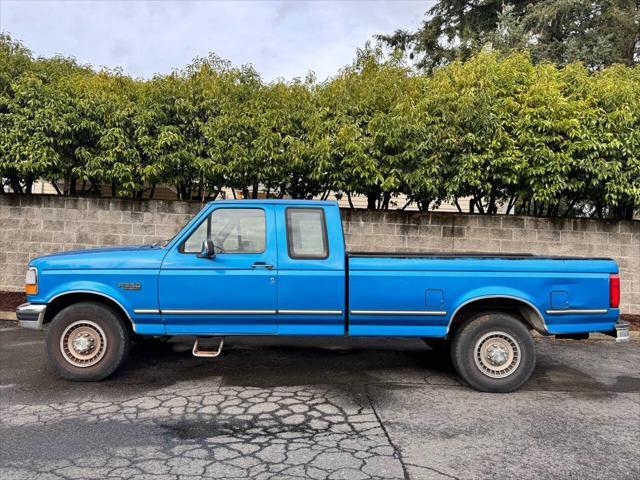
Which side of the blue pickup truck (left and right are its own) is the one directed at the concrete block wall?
right

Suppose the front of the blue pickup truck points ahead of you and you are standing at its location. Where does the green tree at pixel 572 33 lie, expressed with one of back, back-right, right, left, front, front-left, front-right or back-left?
back-right

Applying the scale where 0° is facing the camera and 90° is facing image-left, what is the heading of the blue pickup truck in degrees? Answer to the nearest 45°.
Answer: approximately 90°

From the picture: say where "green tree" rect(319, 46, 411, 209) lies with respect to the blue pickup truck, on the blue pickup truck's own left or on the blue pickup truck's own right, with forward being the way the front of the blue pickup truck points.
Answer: on the blue pickup truck's own right
